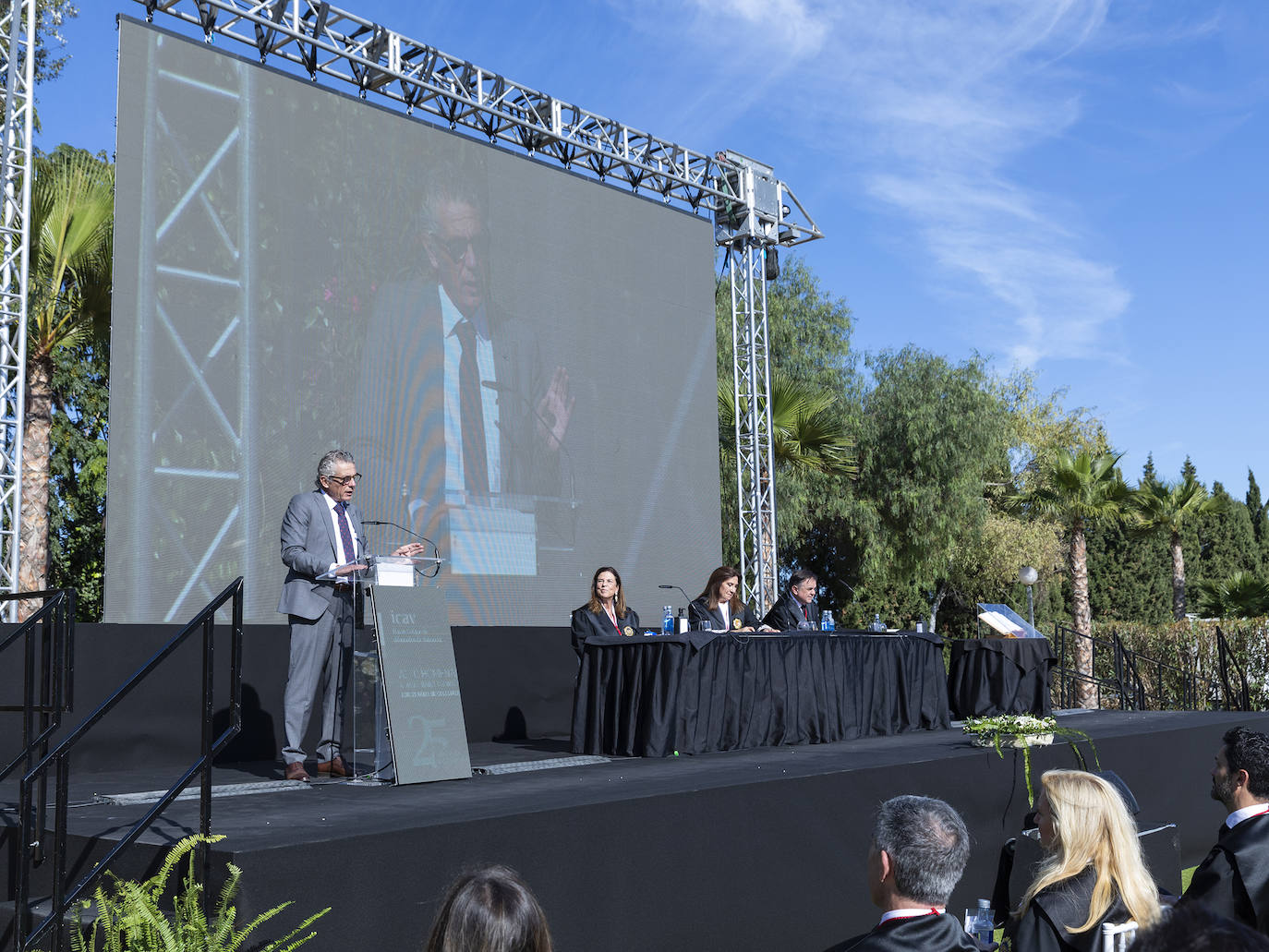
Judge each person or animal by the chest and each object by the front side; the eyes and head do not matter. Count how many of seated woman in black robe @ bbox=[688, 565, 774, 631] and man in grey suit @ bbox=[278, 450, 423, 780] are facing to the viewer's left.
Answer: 0

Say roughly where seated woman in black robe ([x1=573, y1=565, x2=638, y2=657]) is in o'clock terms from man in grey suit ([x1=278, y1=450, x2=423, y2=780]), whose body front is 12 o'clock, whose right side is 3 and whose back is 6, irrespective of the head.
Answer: The seated woman in black robe is roughly at 9 o'clock from the man in grey suit.

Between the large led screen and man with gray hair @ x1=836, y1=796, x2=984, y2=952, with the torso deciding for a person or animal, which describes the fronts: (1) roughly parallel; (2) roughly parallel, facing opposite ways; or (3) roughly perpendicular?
roughly parallel, facing opposite ways

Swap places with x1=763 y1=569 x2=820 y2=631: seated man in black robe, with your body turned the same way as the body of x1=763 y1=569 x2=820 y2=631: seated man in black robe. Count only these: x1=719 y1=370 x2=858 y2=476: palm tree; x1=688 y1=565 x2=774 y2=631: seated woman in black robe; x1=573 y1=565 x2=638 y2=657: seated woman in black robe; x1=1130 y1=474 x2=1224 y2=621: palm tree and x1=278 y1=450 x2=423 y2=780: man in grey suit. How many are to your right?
3

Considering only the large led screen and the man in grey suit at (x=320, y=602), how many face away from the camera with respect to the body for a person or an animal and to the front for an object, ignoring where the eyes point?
0

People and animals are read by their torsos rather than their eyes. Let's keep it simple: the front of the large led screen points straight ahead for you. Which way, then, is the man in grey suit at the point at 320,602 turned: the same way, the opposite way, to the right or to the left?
the same way

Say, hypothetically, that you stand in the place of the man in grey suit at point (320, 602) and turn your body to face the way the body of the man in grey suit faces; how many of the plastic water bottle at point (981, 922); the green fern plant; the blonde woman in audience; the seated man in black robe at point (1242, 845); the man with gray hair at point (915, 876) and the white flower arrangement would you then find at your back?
0

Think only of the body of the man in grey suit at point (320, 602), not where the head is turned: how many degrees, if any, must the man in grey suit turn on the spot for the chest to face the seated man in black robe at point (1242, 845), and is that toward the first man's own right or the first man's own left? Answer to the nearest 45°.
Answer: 0° — they already face them

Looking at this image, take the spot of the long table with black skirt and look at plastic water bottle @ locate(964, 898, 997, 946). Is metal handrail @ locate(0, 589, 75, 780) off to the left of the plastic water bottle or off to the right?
right

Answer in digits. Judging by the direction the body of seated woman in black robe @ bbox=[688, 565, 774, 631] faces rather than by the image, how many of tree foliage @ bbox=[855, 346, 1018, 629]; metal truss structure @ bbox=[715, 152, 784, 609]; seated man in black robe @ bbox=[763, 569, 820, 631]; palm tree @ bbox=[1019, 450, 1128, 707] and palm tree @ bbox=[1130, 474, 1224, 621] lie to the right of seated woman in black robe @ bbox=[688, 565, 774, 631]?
0

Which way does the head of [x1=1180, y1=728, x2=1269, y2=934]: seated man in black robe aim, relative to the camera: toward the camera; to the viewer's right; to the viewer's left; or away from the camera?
to the viewer's left

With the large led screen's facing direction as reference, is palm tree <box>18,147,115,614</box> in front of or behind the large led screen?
behind

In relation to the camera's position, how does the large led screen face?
facing the viewer and to the right of the viewer

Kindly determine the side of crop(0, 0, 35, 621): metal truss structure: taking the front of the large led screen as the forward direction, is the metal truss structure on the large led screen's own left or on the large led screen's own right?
on the large led screen's own right

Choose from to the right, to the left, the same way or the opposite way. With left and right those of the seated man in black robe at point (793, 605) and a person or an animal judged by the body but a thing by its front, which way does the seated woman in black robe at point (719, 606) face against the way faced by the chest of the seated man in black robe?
the same way

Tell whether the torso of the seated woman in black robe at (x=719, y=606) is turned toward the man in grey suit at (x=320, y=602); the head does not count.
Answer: no

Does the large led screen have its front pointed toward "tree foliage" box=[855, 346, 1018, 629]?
no

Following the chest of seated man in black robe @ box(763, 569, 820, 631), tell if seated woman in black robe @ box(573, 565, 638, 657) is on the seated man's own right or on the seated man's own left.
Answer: on the seated man's own right

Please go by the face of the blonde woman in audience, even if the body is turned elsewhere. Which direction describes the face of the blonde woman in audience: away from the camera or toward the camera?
away from the camera
